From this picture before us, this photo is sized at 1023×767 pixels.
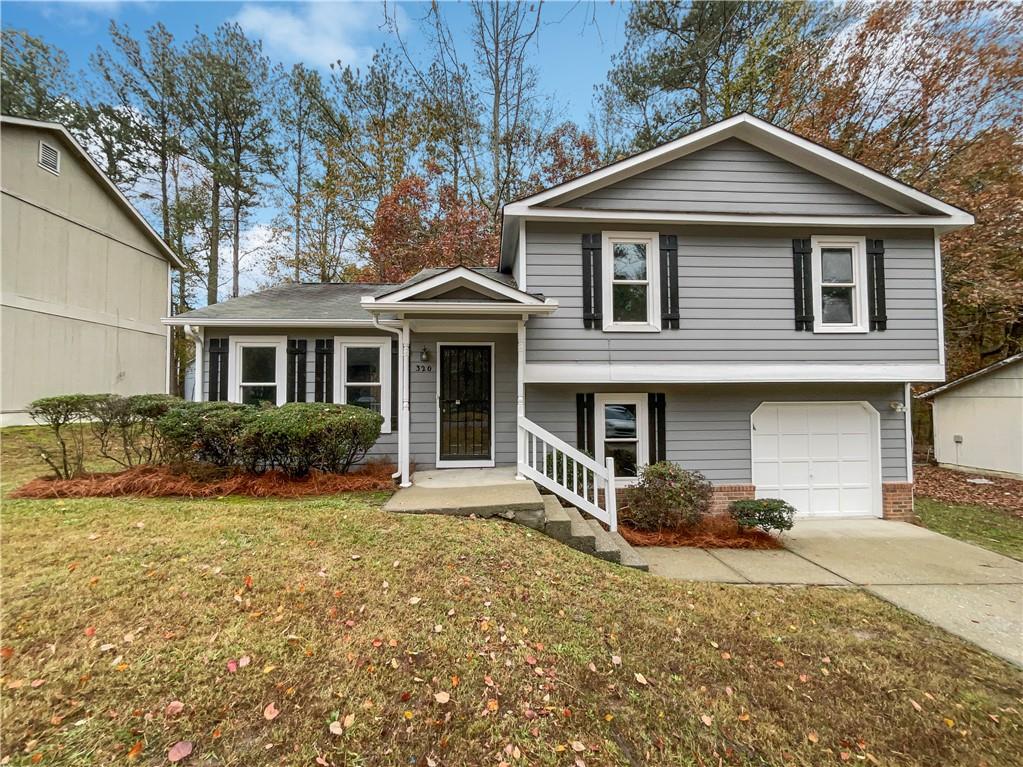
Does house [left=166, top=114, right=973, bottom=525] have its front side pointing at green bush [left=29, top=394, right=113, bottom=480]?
no

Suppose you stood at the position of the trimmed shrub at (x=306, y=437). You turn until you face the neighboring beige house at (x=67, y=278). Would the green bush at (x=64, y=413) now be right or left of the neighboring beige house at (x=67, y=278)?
left

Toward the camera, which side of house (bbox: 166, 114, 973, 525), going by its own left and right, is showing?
front

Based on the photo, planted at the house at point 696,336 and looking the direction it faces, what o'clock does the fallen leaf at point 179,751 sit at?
The fallen leaf is roughly at 1 o'clock from the house.

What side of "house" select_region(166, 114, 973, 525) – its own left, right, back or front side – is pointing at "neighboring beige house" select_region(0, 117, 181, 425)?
right
